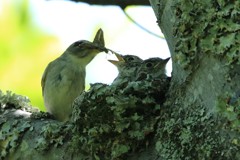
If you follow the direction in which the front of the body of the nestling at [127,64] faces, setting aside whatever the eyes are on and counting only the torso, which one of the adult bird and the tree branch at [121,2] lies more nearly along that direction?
the adult bird

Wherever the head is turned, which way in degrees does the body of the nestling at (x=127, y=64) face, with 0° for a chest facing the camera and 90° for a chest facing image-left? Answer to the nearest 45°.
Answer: approximately 90°
